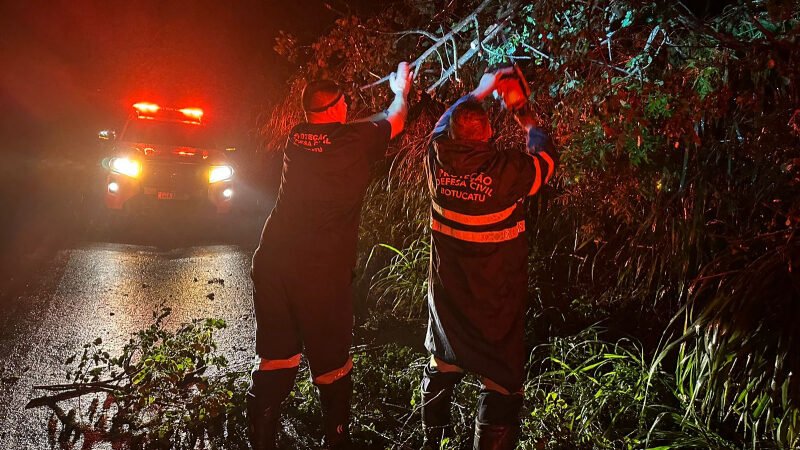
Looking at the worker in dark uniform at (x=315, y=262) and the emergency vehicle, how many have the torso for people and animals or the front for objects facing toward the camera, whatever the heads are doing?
1

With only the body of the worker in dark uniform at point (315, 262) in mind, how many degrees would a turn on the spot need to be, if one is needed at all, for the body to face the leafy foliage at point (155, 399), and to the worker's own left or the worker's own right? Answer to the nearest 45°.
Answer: approximately 90° to the worker's own left

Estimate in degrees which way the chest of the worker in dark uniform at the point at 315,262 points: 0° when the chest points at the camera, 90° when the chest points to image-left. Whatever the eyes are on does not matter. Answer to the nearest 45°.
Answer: approximately 225°

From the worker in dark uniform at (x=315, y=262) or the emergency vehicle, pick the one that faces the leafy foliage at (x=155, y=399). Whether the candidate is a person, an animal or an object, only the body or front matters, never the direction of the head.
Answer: the emergency vehicle

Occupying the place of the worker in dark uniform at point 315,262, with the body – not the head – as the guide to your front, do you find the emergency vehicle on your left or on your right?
on your left

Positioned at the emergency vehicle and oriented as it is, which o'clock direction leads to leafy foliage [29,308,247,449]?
The leafy foliage is roughly at 12 o'clock from the emergency vehicle.

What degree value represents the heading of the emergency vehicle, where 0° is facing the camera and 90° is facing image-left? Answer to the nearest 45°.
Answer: approximately 0°
